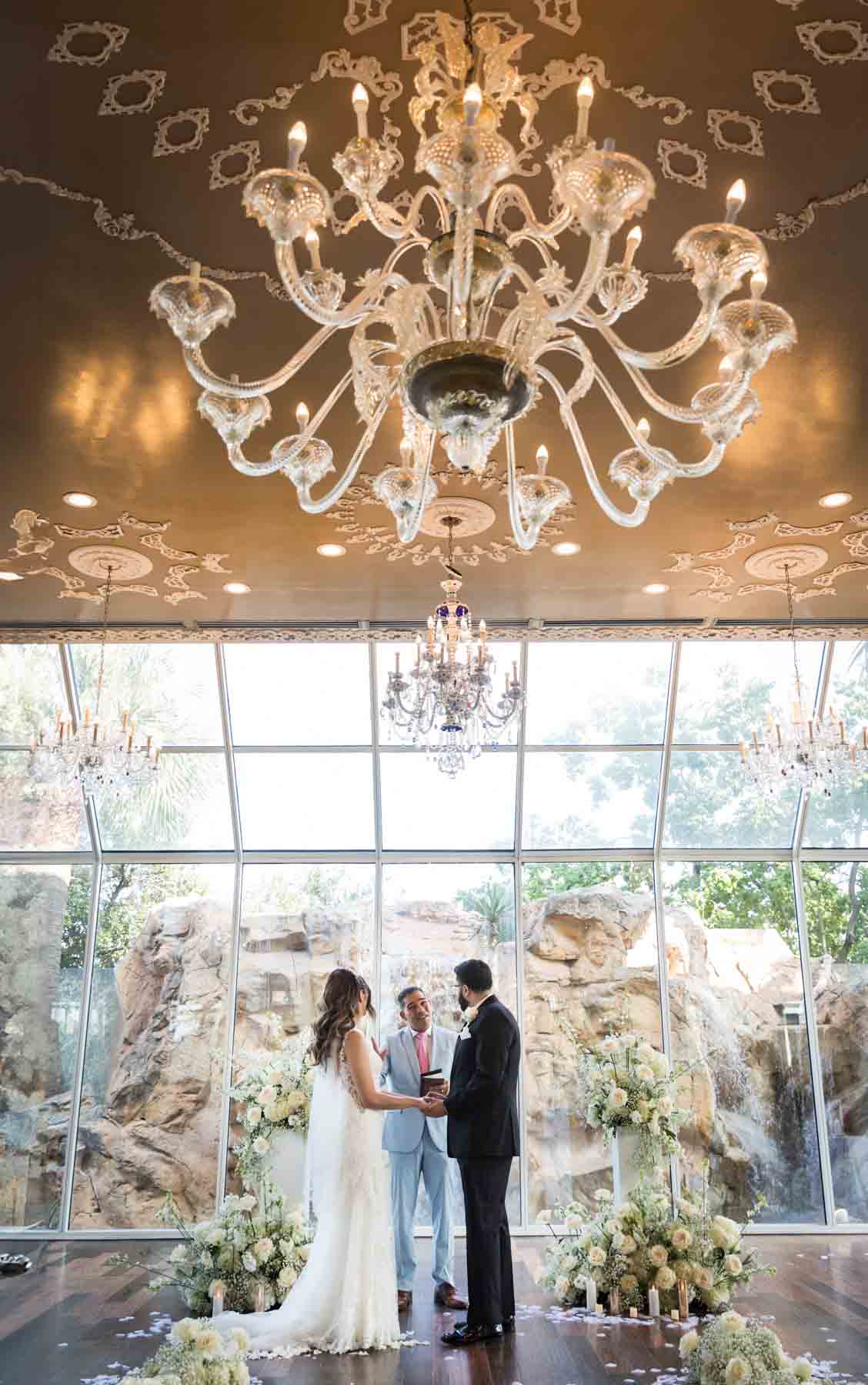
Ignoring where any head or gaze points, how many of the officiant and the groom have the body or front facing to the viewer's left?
1

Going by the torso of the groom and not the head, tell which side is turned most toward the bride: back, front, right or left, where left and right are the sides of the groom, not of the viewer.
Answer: front

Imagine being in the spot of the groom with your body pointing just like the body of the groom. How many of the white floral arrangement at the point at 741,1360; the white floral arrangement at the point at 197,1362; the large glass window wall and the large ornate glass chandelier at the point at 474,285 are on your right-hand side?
1

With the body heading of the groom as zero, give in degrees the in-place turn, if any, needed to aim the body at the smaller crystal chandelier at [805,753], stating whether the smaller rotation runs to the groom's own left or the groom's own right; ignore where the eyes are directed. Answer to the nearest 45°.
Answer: approximately 135° to the groom's own right

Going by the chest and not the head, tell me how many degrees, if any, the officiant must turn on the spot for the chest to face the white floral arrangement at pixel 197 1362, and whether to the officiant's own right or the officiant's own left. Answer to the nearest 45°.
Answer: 0° — they already face it

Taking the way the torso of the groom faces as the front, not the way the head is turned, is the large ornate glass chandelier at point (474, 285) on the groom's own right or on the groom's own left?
on the groom's own left

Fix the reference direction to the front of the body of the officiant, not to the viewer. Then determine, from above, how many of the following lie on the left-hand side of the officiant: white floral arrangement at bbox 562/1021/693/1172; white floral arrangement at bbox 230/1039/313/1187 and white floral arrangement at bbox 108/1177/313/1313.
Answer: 1

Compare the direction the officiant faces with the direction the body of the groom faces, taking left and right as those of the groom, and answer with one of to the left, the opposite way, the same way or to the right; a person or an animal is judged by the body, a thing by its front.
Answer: to the left

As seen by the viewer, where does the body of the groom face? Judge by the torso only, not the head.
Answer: to the viewer's left

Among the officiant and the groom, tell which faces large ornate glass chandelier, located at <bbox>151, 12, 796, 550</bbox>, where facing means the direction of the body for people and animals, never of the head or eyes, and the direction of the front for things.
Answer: the officiant

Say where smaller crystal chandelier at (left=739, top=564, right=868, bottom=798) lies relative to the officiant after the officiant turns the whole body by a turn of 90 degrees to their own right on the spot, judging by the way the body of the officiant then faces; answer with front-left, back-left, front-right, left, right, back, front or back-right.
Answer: back

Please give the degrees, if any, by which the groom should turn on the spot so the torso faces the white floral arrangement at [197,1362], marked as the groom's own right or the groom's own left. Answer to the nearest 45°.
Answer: approximately 45° to the groom's own left
